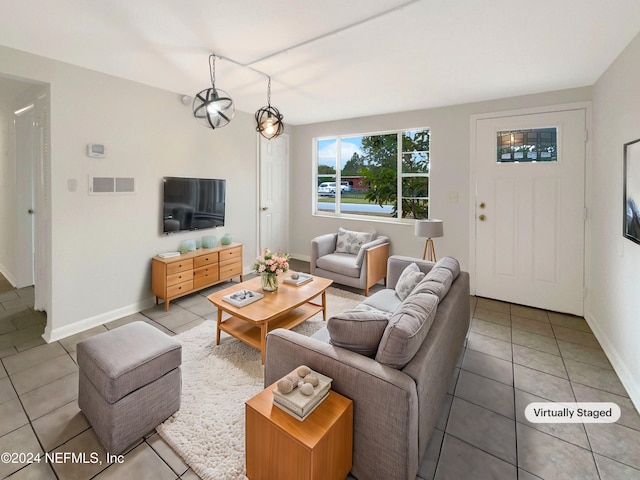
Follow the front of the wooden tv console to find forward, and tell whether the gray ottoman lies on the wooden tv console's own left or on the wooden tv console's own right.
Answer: on the wooden tv console's own right

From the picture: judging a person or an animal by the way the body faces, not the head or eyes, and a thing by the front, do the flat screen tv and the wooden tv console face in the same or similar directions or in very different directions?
same or similar directions

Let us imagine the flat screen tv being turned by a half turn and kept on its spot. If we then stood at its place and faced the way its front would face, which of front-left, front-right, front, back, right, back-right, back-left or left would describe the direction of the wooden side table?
back-left

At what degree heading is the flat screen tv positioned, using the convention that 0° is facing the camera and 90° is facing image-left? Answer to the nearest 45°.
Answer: approximately 315°

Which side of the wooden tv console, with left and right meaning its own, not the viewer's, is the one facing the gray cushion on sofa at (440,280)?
front

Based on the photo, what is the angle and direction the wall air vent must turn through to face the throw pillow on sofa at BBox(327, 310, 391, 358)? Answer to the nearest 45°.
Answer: approximately 45° to its right

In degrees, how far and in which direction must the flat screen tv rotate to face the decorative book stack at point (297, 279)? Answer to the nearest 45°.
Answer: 0° — it already faces it

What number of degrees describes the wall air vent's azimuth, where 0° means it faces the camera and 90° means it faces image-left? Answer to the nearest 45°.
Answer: approximately 315°

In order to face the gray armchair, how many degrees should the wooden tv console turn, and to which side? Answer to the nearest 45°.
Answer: approximately 45° to its left

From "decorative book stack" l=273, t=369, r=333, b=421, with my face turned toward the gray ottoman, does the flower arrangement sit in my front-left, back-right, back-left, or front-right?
front-right

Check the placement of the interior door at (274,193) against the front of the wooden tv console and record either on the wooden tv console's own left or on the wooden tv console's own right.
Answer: on the wooden tv console's own left

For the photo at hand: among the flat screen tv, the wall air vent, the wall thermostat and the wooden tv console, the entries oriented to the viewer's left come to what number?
0

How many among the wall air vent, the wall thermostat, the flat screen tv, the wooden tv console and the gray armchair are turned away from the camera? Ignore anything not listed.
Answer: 0

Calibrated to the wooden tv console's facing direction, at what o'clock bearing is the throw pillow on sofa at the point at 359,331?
The throw pillow on sofa is roughly at 1 o'clock from the wooden tv console.
